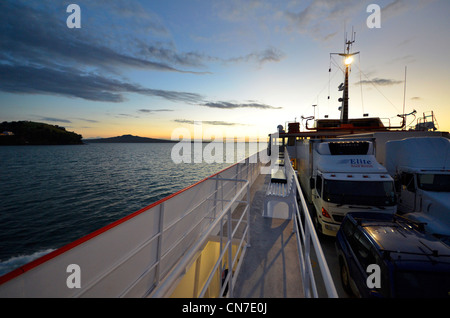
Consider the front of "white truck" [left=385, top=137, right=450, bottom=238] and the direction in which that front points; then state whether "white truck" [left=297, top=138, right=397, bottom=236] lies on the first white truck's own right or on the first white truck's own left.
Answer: on the first white truck's own right

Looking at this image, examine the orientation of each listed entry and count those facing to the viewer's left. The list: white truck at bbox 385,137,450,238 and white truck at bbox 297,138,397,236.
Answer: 0

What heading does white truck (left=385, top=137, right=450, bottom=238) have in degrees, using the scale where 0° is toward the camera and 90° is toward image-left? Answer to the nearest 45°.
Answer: approximately 315°

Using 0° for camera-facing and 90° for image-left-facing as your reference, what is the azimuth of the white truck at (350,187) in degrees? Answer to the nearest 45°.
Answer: approximately 0°

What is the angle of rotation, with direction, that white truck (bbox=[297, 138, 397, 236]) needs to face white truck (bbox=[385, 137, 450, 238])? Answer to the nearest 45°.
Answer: approximately 135° to its left
